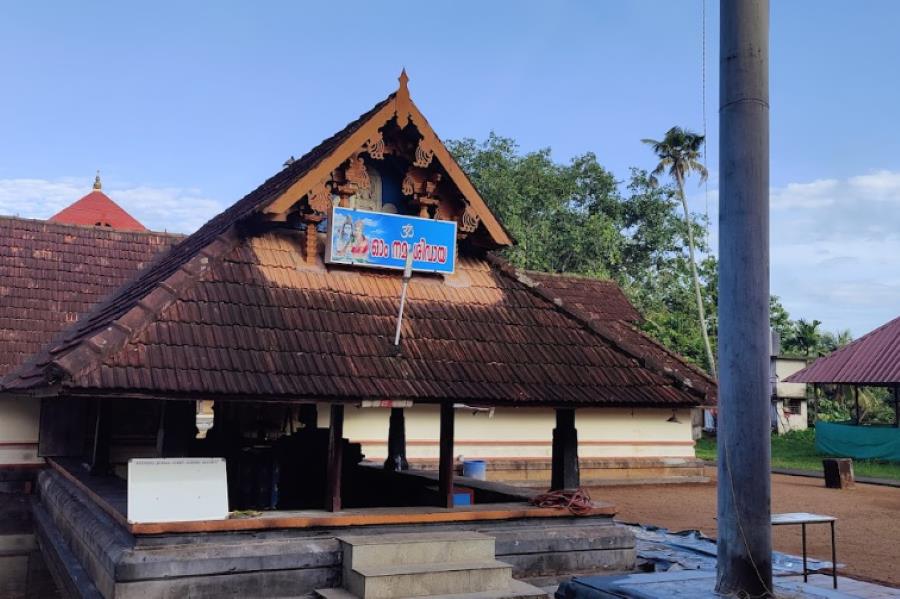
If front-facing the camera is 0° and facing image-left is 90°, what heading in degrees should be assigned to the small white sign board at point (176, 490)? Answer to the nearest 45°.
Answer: approximately 0°

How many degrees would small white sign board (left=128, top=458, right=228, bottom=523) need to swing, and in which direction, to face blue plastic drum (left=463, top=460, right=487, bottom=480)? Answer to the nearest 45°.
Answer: approximately 135° to its left

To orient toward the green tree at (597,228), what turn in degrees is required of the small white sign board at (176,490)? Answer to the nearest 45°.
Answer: approximately 135° to its left

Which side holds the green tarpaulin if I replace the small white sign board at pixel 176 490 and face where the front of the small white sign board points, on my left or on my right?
on my left

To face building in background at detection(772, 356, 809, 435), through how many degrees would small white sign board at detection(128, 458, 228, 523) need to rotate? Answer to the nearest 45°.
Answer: approximately 135° to its left

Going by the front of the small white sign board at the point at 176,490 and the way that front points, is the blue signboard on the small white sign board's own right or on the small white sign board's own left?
on the small white sign board's own left

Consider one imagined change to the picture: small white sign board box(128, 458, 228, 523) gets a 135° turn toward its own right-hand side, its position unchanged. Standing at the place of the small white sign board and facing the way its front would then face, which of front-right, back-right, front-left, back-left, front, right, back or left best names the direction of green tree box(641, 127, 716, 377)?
right

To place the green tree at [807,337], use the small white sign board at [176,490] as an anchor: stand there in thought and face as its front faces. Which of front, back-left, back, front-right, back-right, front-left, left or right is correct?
back-left
